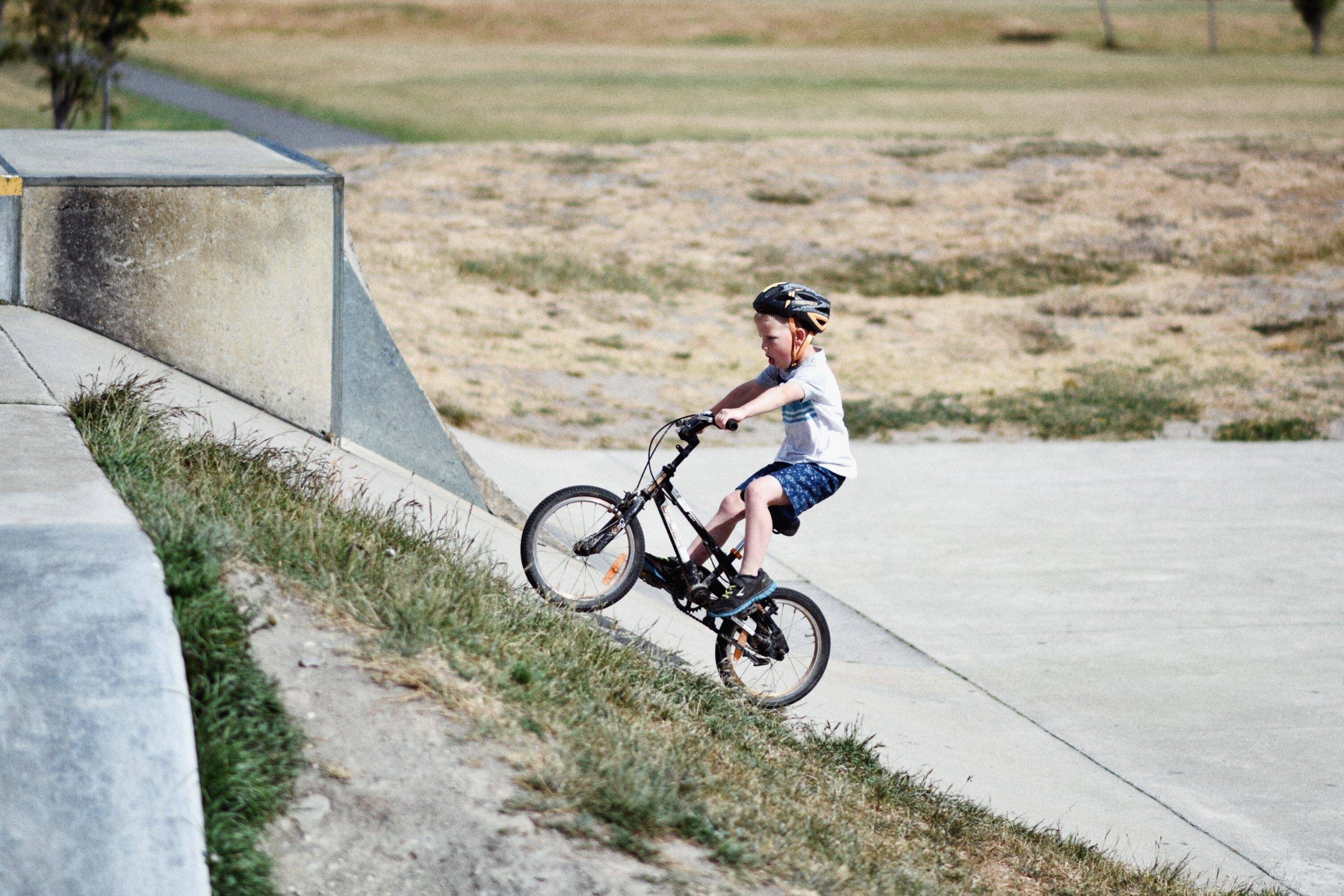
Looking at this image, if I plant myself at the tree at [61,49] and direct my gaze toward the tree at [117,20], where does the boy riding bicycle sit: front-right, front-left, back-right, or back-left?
front-right

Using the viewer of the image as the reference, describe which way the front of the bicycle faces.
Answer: facing to the left of the viewer

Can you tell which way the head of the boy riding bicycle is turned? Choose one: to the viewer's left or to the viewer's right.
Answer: to the viewer's left
